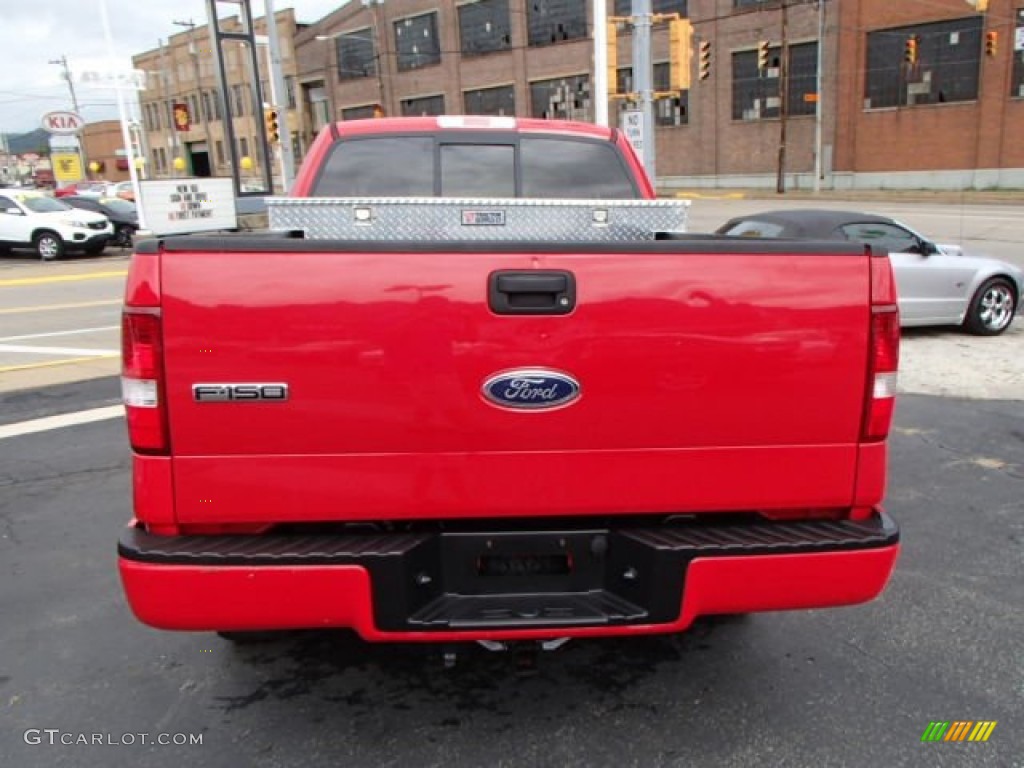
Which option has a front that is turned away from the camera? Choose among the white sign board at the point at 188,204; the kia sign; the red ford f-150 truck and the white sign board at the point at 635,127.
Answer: the red ford f-150 truck

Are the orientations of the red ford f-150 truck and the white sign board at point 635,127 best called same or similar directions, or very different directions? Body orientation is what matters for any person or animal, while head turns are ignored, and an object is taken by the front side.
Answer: very different directions

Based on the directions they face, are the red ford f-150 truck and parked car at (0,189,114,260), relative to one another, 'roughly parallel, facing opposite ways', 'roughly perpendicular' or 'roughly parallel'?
roughly perpendicular

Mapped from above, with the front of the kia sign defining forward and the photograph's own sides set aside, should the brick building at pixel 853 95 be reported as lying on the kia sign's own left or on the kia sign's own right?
on the kia sign's own left

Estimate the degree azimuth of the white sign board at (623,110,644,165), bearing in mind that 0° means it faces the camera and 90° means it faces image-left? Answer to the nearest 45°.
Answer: approximately 0°

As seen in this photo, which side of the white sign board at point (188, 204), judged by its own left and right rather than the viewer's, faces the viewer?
front

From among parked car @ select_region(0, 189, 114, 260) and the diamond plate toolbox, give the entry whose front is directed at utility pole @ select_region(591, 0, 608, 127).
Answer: the parked car

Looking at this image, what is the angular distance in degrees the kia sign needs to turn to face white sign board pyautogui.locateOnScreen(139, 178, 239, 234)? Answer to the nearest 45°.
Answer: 0° — it already faces it

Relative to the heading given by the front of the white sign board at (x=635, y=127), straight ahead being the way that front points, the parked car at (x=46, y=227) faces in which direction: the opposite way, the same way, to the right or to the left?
to the left
